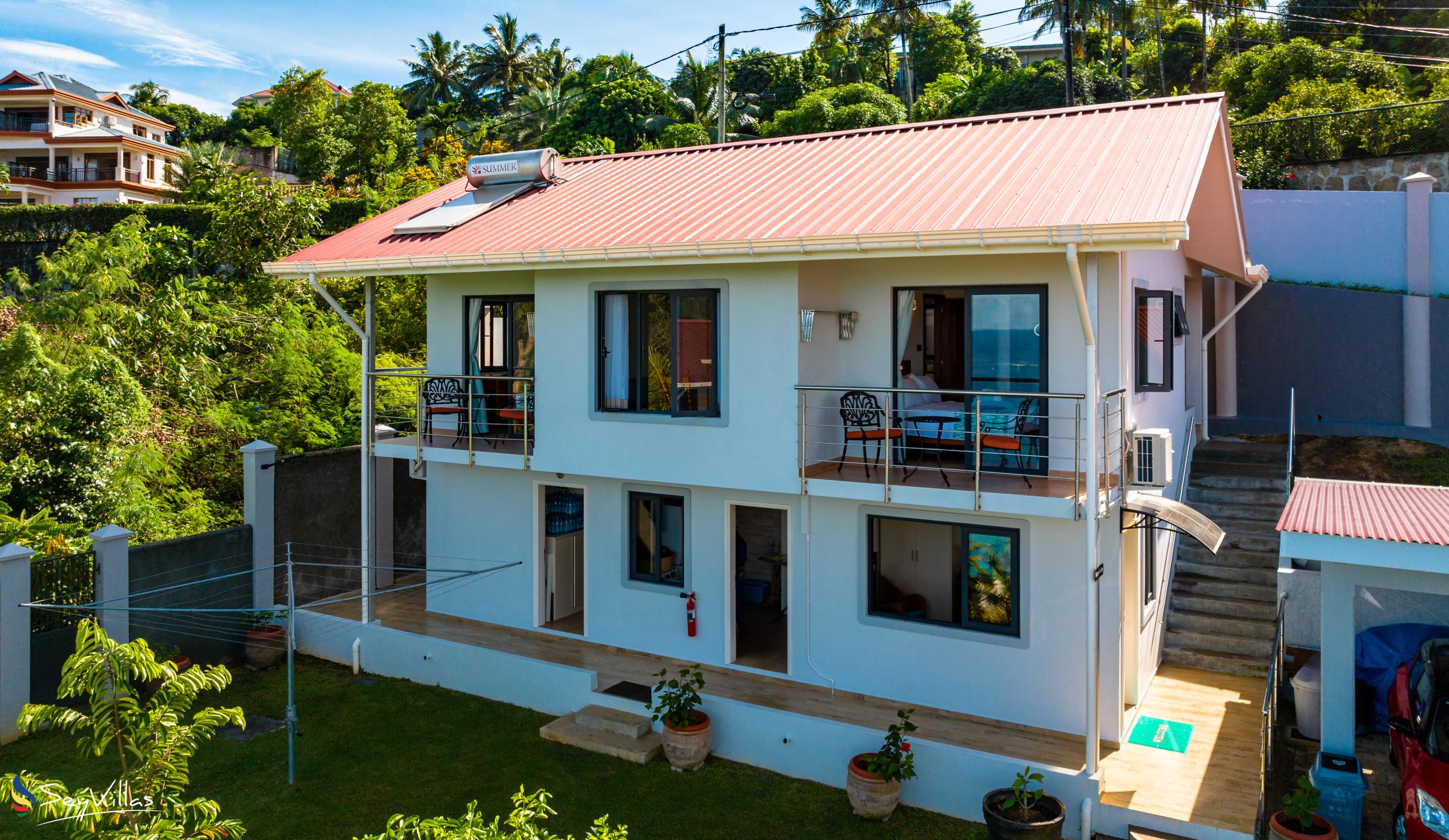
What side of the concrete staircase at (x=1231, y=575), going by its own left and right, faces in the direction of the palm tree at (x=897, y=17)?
back

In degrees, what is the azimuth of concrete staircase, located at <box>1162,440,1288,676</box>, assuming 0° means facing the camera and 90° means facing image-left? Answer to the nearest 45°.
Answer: approximately 0°

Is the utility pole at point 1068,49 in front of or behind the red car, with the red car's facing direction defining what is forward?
behind

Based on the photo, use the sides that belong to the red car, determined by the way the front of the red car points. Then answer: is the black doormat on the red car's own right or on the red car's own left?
on the red car's own right

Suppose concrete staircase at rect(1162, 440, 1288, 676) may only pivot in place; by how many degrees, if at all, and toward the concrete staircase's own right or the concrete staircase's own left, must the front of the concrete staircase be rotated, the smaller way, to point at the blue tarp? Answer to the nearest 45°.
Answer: approximately 45° to the concrete staircase's own left

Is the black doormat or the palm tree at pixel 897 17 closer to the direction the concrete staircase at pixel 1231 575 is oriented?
the black doormat

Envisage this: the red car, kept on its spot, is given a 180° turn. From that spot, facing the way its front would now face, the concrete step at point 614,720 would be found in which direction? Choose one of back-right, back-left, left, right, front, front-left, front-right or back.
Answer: left

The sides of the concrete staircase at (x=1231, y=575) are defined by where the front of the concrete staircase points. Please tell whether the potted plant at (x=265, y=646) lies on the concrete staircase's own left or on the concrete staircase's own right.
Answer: on the concrete staircase's own right

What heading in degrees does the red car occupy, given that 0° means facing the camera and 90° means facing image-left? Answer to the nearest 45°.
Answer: approximately 0°

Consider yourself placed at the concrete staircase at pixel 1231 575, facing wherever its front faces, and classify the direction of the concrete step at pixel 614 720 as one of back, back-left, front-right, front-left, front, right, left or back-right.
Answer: front-right

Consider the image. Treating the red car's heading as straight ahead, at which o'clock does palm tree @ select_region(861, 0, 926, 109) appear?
The palm tree is roughly at 5 o'clock from the red car.

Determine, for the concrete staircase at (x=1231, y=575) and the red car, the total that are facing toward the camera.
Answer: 2

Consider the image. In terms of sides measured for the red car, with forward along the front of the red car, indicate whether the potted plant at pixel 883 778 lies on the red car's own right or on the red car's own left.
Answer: on the red car's own right
